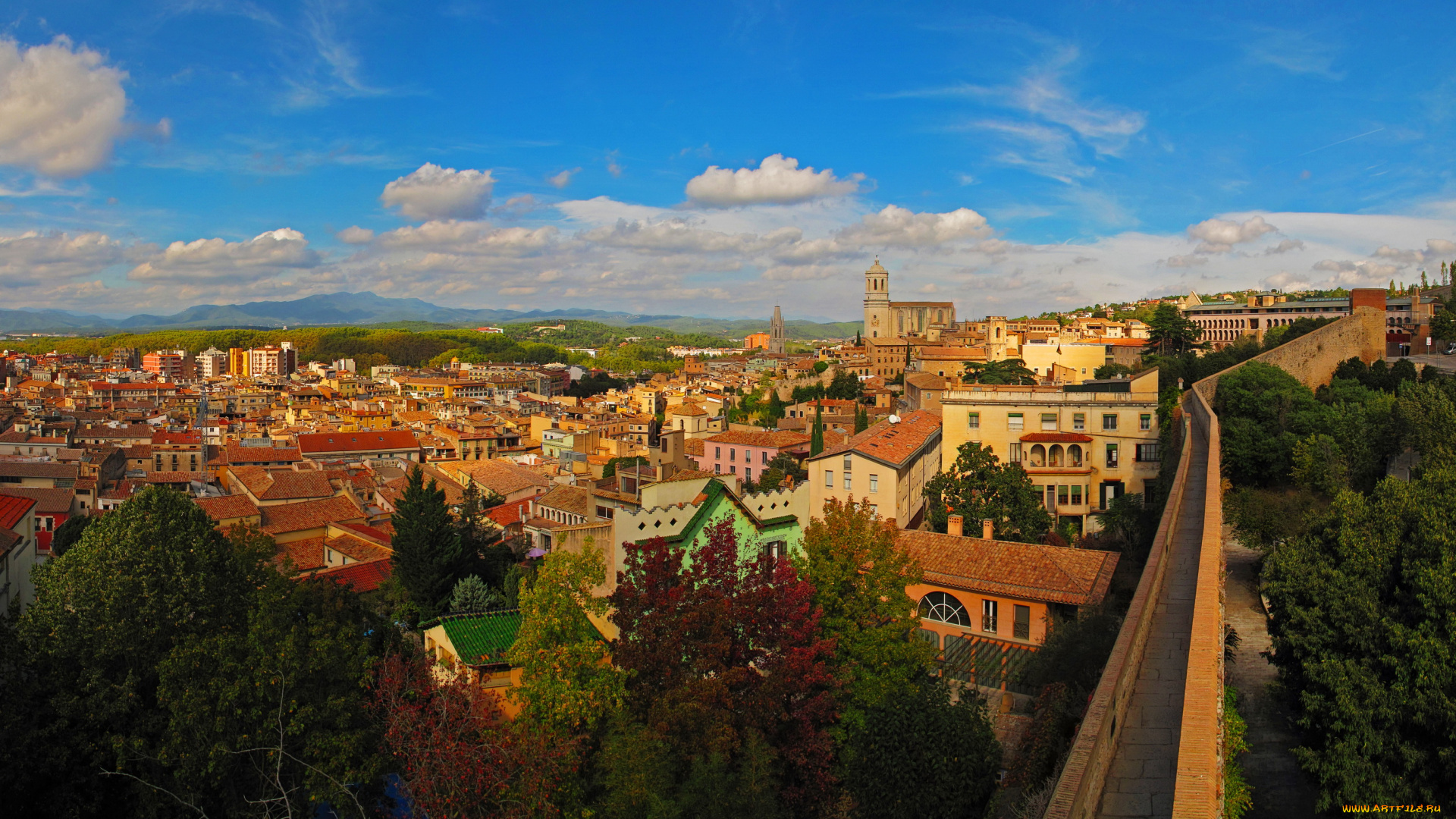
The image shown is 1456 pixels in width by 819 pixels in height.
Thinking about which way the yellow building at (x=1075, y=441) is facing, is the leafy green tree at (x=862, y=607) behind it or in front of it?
in front

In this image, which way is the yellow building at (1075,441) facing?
toward the camera

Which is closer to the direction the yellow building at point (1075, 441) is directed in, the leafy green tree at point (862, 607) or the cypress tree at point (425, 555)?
the leafy green tree

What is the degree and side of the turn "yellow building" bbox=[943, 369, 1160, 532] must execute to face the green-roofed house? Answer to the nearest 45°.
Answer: approximately 45° to its right

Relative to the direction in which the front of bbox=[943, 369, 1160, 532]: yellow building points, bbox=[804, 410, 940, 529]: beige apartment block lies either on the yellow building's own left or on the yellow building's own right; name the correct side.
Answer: on the yellow building's own right

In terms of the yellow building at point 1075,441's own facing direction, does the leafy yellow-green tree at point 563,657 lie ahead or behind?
ahead

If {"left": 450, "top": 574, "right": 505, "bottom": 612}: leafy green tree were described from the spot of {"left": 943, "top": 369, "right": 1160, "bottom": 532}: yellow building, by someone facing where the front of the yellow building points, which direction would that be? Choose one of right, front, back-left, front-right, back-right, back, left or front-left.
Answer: front-right

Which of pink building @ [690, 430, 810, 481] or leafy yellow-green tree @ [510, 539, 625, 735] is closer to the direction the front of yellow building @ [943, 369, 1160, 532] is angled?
the leafy yellow-green tree

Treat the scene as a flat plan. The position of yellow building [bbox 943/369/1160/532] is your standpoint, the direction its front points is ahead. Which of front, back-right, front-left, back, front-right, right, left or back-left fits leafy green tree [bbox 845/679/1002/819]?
front

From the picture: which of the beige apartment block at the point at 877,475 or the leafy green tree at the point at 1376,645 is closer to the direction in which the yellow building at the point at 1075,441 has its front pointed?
the leafy green tree

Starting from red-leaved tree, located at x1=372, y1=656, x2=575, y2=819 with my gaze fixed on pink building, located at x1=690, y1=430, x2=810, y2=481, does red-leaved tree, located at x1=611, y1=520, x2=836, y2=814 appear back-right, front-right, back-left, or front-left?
front-right

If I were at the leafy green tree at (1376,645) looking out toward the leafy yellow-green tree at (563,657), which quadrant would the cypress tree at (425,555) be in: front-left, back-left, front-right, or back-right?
front-right
